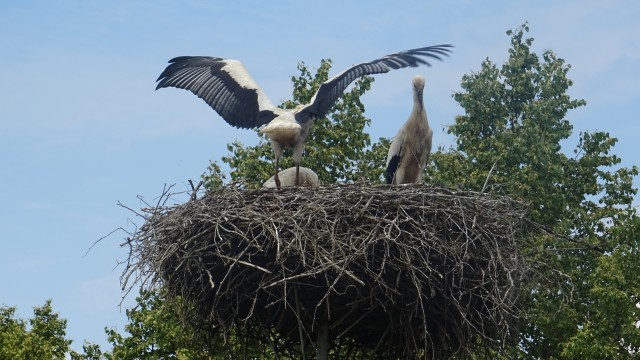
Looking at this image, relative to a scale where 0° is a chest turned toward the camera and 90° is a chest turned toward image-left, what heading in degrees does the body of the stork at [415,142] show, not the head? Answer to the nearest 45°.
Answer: approximately 315°

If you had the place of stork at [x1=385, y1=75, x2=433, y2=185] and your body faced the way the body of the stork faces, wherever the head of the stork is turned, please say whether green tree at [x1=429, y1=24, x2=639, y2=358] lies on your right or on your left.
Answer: on your left

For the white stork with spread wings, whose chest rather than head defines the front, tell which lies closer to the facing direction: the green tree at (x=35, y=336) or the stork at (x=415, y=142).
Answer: the green tree

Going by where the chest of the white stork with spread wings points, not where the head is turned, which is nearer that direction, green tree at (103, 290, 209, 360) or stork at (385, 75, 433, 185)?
the green tree
